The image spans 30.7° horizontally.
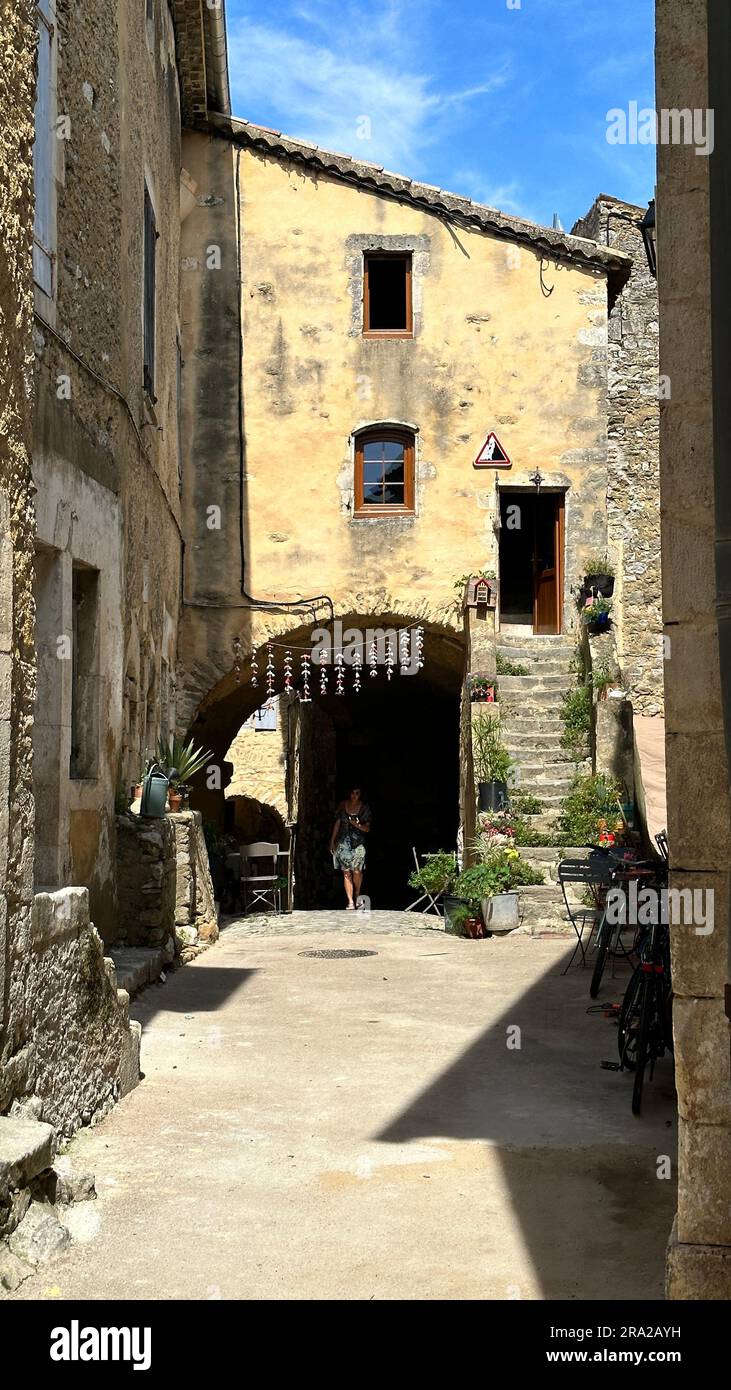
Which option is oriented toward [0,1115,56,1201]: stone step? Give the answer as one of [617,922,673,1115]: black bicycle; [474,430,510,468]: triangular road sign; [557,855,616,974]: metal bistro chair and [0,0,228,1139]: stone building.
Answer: the triangular road sign

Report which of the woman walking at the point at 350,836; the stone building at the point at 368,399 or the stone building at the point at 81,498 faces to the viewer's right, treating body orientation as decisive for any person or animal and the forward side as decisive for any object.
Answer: the stone building at the point at 81,498

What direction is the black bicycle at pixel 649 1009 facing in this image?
away from the camera

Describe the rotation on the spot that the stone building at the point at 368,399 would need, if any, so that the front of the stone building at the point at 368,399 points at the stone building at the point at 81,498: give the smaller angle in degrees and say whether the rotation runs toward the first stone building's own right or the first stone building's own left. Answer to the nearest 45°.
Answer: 0° — it already faces it

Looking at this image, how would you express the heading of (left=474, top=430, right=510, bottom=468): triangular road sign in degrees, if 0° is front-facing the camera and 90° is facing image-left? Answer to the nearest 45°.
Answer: approximately 0°

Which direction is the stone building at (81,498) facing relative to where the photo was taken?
to the viewer's right
